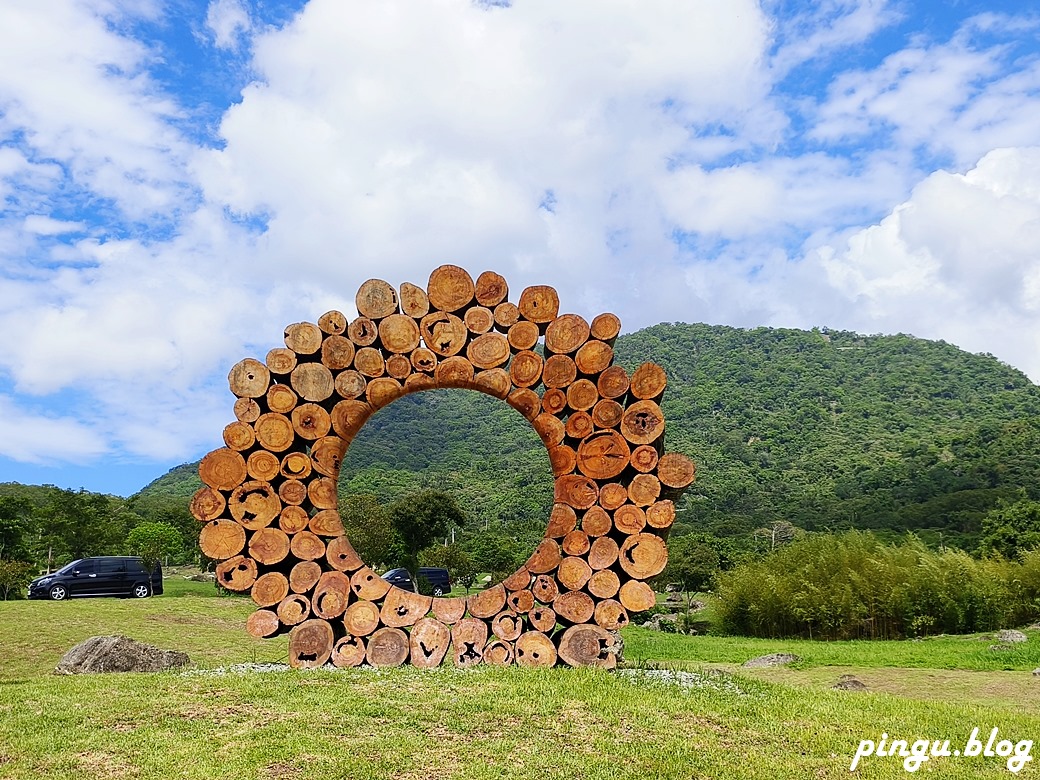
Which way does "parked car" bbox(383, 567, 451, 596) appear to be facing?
to the viewer's left

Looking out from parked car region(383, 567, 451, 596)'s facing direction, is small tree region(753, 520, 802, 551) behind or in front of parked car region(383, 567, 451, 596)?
behind

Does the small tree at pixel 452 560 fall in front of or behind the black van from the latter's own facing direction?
behind

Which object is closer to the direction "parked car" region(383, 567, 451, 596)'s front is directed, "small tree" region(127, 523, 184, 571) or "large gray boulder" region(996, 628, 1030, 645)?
the small tree

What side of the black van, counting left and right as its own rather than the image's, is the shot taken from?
left

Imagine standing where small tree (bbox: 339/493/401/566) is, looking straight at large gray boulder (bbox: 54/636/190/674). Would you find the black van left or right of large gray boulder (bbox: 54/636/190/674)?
right

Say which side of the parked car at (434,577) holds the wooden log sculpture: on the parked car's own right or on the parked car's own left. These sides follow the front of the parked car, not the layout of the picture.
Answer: on the parked car's own left

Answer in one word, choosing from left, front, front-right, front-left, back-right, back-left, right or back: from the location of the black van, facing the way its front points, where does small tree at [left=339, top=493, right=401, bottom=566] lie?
back

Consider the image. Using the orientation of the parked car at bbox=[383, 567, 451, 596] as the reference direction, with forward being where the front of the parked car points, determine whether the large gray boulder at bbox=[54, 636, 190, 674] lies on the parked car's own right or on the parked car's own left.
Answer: on the parked car's own left

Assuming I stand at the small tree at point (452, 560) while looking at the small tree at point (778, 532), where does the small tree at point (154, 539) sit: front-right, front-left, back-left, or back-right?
back-left

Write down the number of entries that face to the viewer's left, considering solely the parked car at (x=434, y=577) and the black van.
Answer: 2

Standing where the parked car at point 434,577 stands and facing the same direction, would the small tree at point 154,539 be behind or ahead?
ahead

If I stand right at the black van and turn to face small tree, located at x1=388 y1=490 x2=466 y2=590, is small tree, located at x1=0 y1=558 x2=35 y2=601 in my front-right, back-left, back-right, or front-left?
back-left

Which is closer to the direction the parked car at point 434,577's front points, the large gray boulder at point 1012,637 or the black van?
the black van

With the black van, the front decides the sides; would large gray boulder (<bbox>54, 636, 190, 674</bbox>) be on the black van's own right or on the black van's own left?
on the black van's own left
